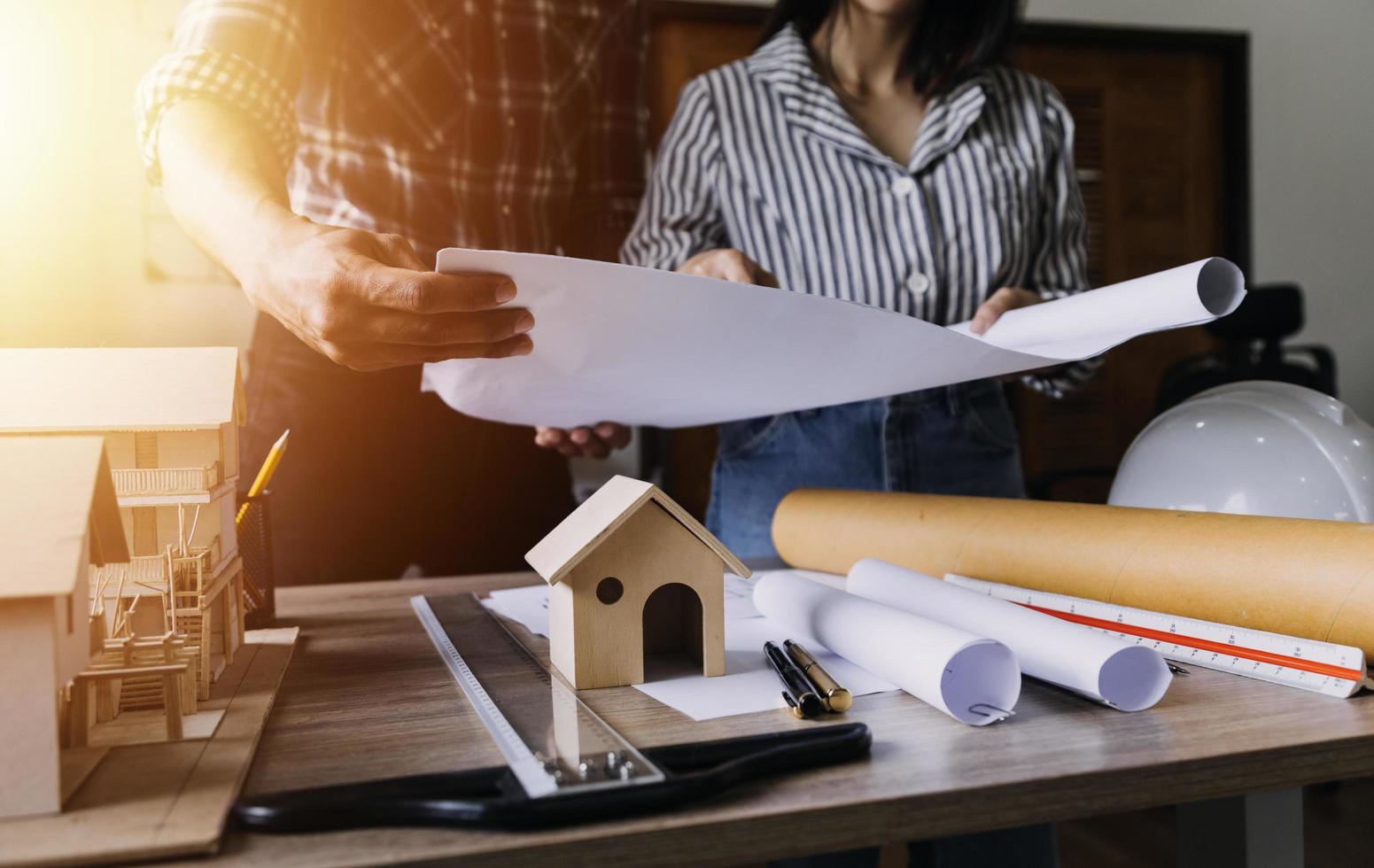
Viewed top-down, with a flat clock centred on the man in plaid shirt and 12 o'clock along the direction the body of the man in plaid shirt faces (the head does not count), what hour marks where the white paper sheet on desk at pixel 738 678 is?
The white paper sheet on desk is roughly at 11 o'clock from the man in plaid shirt.

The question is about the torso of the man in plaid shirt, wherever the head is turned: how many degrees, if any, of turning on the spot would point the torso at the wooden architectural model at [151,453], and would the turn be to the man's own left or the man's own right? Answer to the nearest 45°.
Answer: approximately 45° to the man's own right

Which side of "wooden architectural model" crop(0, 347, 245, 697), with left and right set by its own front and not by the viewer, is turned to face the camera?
front

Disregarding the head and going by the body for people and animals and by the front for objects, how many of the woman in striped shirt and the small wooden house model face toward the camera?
2

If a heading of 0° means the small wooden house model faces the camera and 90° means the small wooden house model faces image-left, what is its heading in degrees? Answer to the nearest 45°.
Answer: approximately 0°

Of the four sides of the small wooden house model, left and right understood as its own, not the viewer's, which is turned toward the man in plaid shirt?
back

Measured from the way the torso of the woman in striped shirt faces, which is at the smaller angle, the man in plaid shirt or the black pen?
the black pen

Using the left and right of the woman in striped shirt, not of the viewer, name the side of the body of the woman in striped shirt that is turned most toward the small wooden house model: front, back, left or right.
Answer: front

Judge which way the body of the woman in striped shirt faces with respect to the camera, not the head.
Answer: toward the camera

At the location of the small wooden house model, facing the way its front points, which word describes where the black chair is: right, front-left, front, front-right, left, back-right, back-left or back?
back-left

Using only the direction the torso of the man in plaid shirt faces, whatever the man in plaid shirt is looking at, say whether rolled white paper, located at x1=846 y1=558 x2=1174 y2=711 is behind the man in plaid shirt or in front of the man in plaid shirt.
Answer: in front

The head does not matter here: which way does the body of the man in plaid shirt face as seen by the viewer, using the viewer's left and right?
facing the viewer and to the right of the viewer
